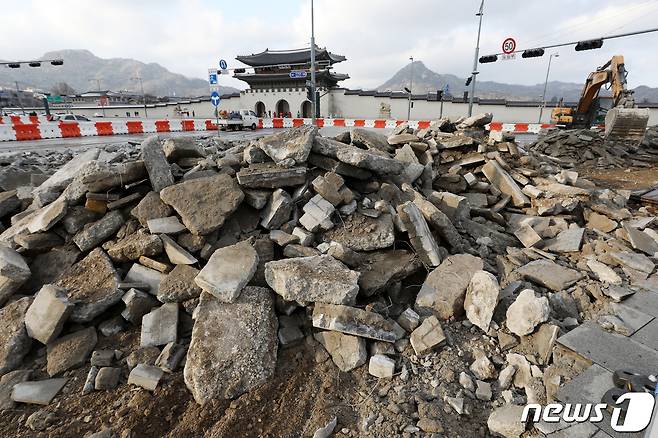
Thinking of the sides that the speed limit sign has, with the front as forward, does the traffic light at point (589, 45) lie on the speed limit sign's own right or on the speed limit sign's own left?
on the speed limit sign's own left

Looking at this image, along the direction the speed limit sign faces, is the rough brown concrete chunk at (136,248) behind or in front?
in front

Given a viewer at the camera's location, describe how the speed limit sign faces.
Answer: facing the viewer and to the left of the viewer

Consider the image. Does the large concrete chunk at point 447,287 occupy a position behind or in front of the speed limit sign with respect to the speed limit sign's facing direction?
in front

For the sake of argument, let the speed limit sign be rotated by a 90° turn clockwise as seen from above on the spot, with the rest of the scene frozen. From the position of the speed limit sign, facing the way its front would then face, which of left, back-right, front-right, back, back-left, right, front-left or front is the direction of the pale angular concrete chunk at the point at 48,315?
back-left
